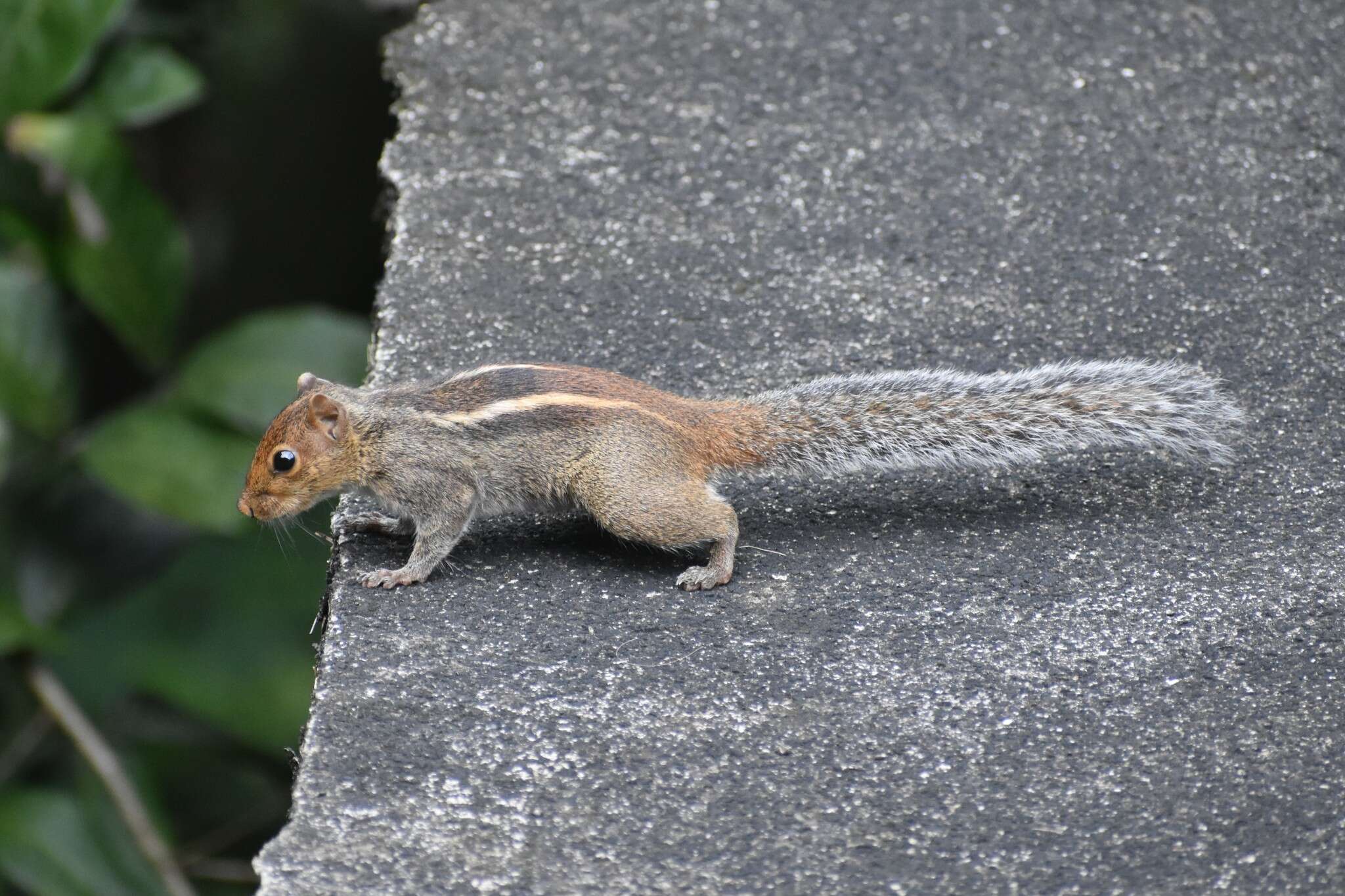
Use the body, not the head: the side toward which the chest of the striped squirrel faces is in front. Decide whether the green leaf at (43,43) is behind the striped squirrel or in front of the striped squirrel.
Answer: in front

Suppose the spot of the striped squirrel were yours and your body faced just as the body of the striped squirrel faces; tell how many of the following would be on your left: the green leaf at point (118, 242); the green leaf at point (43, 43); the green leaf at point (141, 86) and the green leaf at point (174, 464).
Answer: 0

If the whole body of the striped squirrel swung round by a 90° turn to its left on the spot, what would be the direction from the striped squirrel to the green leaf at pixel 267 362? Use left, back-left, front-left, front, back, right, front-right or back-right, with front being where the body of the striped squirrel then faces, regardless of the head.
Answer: back-right

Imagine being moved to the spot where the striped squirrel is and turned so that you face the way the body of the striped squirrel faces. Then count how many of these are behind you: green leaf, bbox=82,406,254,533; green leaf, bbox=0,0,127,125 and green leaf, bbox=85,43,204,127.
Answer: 0

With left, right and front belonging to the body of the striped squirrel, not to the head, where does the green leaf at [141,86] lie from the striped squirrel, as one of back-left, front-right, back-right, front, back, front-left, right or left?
front-right

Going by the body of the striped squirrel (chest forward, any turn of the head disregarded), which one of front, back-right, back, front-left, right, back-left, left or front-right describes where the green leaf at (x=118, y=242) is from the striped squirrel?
front-right

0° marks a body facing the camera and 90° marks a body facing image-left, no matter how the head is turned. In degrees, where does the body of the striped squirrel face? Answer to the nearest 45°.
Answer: approximately 90°
